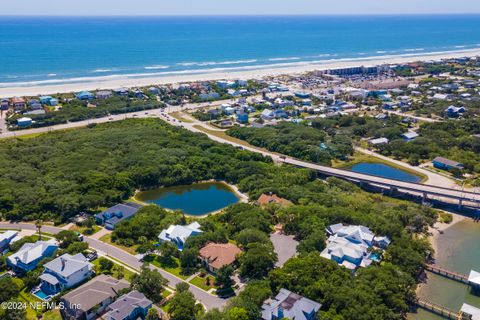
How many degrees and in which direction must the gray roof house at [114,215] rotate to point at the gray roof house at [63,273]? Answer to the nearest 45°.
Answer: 0° — it already faces it

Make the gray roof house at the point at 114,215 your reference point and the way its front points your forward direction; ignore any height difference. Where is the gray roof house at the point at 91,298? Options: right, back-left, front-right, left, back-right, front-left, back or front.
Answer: front-left

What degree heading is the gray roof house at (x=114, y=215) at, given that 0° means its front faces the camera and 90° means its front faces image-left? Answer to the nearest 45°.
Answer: approximately 45°

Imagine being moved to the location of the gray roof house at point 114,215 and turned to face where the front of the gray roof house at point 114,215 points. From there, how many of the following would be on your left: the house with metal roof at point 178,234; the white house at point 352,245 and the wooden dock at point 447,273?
3

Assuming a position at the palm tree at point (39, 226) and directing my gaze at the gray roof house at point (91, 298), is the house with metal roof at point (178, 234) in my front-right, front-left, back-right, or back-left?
front-left

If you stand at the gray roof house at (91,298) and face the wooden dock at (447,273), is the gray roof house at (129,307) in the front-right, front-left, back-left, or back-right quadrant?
front-right

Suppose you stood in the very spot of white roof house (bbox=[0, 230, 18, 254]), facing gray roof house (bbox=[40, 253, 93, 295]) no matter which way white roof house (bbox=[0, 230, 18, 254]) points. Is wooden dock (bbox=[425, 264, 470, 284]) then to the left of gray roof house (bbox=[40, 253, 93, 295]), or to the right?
left

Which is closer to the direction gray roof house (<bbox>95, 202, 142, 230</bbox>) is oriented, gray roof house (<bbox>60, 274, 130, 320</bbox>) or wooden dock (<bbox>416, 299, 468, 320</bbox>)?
the gray roof house

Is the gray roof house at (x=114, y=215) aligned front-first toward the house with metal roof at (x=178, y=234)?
no

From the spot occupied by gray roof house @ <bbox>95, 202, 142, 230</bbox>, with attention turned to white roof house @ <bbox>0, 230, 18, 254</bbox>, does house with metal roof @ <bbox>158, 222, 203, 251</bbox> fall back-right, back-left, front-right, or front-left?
back-left

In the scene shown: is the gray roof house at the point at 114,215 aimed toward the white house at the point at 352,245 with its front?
no

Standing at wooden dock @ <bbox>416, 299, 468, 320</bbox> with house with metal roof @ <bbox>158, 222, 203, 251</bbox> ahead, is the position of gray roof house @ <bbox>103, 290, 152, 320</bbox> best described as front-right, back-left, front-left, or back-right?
front-left

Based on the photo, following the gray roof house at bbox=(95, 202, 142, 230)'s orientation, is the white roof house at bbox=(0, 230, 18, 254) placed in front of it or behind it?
in front

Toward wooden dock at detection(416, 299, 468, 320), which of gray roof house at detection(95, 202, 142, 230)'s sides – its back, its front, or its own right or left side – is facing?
left

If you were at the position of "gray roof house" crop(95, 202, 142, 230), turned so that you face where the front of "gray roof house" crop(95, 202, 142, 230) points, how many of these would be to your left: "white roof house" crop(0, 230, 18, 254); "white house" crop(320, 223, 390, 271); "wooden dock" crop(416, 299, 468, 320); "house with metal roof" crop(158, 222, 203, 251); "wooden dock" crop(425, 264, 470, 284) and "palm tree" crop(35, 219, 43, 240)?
4

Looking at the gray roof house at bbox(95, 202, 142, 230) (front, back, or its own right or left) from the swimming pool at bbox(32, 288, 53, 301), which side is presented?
front

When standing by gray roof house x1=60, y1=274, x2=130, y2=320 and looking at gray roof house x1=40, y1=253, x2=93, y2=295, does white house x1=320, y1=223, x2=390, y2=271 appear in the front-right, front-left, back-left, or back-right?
back-right

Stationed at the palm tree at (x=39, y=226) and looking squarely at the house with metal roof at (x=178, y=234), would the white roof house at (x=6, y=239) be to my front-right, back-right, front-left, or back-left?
back-right
